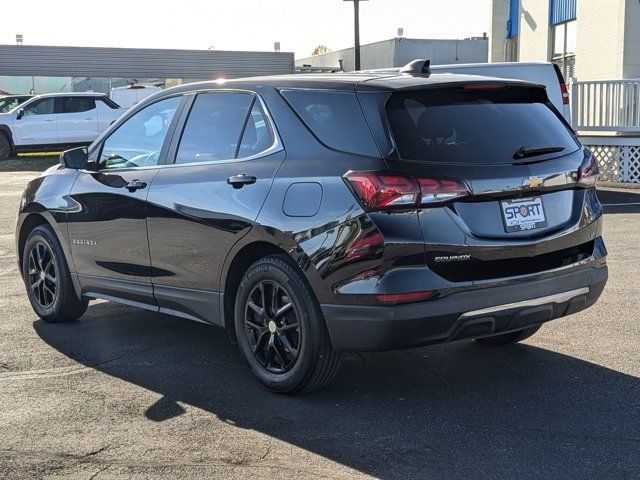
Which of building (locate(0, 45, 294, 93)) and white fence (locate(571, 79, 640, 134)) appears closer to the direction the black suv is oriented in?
the building

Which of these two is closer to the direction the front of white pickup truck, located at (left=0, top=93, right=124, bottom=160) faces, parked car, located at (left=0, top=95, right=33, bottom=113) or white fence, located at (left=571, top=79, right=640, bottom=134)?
the parked car

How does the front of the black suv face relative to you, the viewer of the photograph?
facing away from the viewer and to the left of the viewer

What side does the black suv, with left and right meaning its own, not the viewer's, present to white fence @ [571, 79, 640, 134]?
right

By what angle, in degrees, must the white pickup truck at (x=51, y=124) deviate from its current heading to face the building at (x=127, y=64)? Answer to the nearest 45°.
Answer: approximately 90° to its right

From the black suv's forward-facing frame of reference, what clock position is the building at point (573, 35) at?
The building is roughly at 2 o'clock from the black suv.

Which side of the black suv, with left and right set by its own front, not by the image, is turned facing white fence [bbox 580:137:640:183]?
right

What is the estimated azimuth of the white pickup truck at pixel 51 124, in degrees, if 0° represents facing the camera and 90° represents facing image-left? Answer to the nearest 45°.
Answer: approximately 90°
